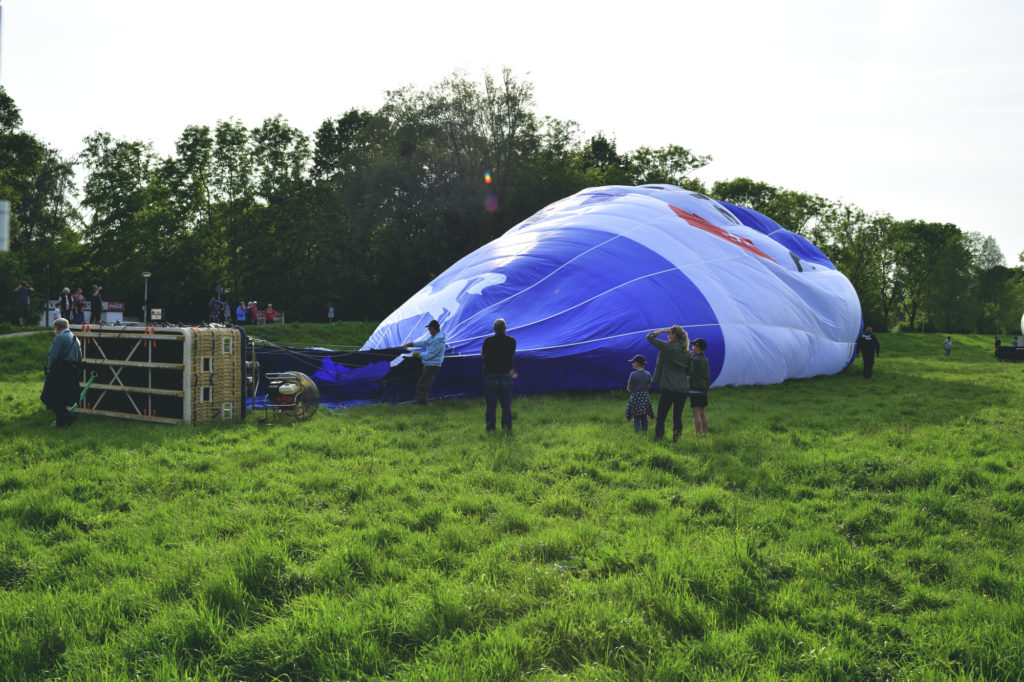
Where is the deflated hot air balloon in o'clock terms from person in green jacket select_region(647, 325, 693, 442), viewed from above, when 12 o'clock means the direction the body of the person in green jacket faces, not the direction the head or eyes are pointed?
The deflated hot air balloon is roughly at 1 o'clock from the person in green jacket.

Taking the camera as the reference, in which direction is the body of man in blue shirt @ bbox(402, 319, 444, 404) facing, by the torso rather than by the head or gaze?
to the viewer's left

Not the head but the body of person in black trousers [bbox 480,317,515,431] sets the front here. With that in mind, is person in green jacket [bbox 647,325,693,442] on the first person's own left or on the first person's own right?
on the first person's own right

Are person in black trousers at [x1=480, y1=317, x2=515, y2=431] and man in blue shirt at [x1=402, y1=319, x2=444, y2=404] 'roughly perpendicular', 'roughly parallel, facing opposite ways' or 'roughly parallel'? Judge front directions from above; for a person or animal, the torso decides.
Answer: roughly perpendicular

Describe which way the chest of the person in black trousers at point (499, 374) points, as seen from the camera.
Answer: away from the camera

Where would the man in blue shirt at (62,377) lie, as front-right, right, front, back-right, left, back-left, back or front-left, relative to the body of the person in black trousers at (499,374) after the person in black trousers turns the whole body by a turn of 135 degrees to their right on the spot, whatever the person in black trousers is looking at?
back-right

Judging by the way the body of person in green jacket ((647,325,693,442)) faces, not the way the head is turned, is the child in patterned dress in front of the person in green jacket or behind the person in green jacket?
in front

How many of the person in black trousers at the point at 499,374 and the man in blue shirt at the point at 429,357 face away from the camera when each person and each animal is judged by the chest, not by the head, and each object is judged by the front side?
1

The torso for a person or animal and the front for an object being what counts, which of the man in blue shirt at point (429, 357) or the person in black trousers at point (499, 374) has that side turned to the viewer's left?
the man in blue shirt

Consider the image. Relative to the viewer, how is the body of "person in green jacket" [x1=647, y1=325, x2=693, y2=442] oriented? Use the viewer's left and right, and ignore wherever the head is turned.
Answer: facing away from the viewer and to the left of the viewer

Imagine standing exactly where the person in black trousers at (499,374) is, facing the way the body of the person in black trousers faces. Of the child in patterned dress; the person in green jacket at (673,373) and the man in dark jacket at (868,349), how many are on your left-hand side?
0
